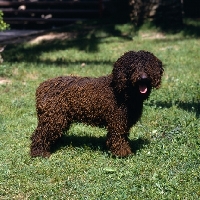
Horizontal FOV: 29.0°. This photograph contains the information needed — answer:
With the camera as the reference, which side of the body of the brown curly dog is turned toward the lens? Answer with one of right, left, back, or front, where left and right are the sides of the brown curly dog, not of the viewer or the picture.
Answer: right
